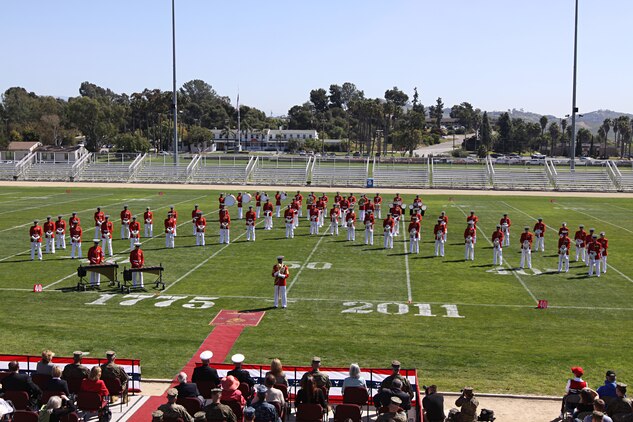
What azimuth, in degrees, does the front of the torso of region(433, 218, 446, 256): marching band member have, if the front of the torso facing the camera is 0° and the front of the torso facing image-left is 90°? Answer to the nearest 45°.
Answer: approximately 0°

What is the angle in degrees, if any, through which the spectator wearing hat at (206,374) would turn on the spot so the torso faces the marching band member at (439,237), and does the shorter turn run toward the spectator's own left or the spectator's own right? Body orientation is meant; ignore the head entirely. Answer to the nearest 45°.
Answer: approximately 45° to the spectator's own right

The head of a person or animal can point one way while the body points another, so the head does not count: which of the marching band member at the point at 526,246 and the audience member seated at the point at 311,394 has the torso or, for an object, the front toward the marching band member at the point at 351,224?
the audience member seated

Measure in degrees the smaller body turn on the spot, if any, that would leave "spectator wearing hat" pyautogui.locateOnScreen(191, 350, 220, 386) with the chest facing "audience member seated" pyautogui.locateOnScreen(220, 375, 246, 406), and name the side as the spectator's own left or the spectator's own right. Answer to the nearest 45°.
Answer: approximately 180°

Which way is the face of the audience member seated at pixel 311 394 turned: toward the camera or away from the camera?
away from the camera

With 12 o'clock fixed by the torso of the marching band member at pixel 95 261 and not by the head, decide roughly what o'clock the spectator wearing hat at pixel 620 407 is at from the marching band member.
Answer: The spectator wearing hat is roughly at 11 o'clock from the marching band member.

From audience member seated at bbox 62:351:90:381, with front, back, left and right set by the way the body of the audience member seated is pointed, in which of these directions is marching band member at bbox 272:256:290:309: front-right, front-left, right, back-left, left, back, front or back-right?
front-right

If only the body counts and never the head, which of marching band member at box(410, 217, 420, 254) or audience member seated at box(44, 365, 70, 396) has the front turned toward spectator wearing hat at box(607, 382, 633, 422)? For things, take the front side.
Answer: the marching band member

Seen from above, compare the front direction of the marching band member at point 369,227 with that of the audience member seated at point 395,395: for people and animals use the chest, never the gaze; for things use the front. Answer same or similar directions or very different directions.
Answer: very different directions
